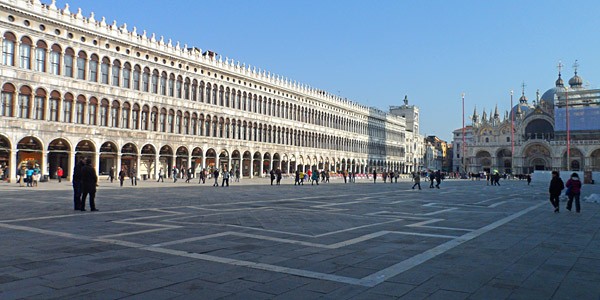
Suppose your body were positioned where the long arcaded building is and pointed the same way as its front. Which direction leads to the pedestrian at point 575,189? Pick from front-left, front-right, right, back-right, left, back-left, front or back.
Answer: front

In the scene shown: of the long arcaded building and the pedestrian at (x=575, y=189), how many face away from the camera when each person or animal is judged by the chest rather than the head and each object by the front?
1

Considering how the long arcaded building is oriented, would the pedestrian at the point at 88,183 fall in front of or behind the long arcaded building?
in front

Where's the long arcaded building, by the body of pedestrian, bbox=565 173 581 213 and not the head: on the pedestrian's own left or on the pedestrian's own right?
on the pedestrian's own left

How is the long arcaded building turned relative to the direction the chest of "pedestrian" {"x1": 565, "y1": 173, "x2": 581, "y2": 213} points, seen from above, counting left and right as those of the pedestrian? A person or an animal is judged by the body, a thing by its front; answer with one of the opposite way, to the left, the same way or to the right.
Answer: to the right

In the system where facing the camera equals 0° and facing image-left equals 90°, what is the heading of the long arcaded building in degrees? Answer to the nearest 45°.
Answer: approximately 315°

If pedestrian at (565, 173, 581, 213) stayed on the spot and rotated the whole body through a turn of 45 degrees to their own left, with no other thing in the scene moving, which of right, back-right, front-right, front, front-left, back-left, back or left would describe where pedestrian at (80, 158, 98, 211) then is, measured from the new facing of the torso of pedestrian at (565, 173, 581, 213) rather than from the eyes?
left

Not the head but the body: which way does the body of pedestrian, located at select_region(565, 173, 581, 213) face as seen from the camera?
away from the camera

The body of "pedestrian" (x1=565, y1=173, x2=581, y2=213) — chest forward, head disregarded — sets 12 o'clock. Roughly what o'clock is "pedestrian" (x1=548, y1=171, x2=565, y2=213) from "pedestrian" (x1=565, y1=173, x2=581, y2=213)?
"pedestrian" (x1=548, y1=171, x2=565, y2=213) is roughly at 9 o'clock from "pedestrian" (x1=565, y1=173, x2=581, y2=213).
